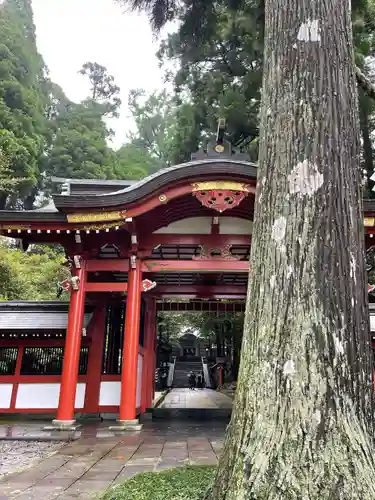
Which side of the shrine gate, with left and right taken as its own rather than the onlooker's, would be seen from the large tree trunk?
front

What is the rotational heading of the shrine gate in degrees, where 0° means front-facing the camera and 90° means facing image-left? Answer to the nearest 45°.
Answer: approximately 0°
